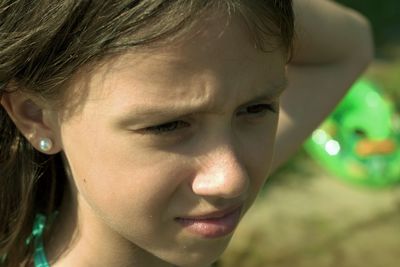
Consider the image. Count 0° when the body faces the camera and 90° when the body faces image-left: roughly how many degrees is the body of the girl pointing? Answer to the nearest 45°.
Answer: approximately 315°
